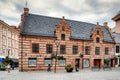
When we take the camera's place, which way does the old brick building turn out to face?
facing the viewer and to the right of the viewer
